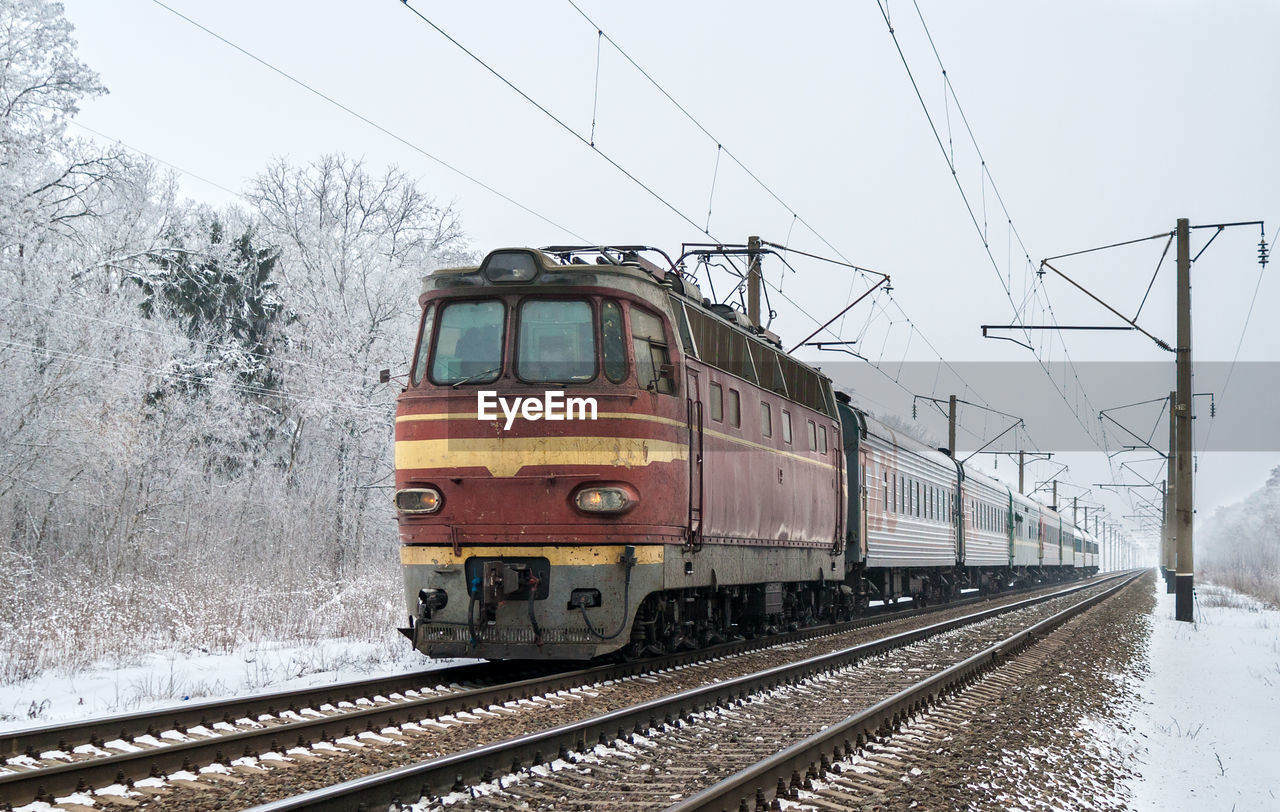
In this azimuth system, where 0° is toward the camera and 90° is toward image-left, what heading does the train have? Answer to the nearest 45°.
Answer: approximately 45°

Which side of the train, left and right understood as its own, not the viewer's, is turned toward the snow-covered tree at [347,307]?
right

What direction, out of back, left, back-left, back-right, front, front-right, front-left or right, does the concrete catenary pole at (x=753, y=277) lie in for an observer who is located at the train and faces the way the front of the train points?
back-right
